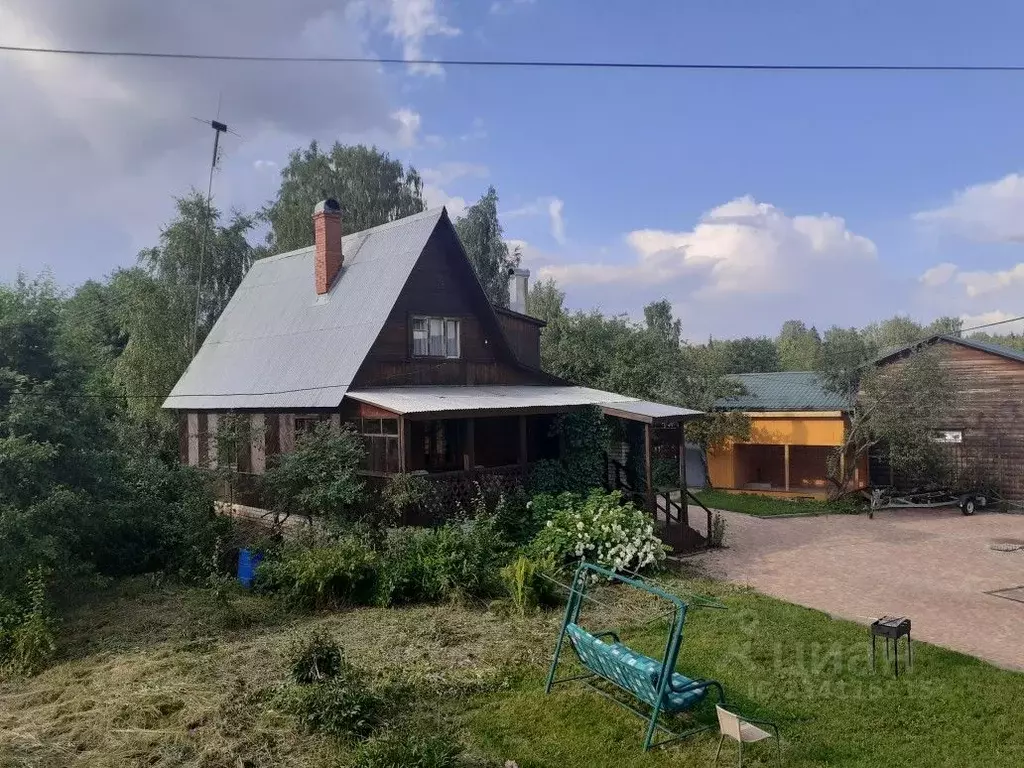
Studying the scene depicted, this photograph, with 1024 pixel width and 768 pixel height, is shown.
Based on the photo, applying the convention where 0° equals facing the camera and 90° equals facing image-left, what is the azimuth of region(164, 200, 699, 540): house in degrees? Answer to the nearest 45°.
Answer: approximately 315°

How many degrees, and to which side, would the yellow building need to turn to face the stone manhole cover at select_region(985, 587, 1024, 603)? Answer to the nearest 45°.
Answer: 0° — it already faces it

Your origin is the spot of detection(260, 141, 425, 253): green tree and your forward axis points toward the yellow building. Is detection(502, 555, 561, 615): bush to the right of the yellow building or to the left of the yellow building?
right
